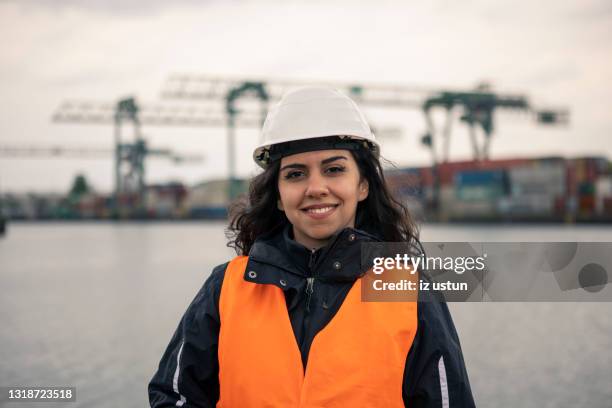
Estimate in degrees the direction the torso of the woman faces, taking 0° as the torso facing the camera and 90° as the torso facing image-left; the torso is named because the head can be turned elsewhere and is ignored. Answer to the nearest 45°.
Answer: approximately 0°
